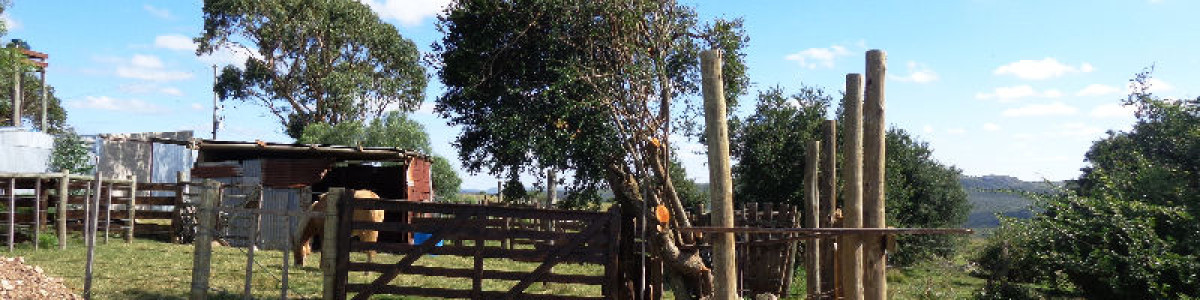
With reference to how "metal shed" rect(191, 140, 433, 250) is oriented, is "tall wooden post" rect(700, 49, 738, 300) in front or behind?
in front

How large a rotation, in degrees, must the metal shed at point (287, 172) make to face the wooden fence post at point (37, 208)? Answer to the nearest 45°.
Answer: approximately 45° to its right

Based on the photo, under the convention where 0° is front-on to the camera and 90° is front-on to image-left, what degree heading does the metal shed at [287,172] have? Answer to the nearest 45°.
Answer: approximately 0°

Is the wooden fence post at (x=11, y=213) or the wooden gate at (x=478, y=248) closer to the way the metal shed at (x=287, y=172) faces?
the wooden gate

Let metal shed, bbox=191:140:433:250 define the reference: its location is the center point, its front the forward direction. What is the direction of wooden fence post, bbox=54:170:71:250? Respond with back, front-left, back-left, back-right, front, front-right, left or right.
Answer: front-right

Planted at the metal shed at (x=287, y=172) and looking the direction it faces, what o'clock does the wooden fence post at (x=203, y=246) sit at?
The wooden fence post is roughly at 12 o'clock from the metal shed.

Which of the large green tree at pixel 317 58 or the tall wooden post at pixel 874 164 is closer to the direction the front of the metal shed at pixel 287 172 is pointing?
the tall wooden post

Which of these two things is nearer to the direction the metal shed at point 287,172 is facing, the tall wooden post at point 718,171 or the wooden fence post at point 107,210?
the tall wooden post

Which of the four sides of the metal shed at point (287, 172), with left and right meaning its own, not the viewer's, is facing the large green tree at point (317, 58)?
back

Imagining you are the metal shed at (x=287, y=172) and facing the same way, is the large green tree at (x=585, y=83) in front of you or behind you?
in front
